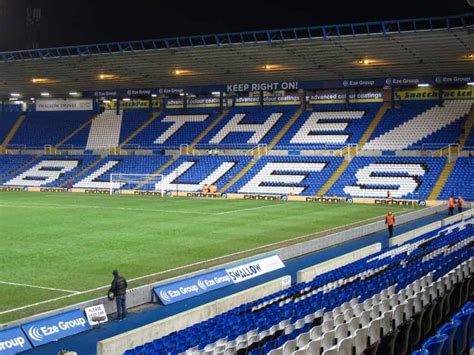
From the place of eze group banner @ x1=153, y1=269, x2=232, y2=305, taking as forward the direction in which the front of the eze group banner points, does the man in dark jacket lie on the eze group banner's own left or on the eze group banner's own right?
on the eze group banner's own right

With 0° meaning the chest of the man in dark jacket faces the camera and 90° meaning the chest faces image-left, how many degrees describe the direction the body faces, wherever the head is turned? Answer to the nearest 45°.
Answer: approximately 135°

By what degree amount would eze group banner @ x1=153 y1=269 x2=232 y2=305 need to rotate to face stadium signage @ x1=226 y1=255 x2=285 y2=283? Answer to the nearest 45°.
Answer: approximately 90° to its left

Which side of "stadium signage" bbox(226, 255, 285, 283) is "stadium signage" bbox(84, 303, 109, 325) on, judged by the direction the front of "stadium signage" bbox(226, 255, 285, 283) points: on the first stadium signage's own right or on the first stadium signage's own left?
on the first stadium signage's own right

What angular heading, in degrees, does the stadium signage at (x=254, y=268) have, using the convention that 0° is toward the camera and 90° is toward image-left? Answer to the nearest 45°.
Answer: approximately 315°

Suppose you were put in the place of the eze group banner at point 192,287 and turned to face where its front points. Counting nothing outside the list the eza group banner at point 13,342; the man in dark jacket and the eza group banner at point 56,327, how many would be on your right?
3

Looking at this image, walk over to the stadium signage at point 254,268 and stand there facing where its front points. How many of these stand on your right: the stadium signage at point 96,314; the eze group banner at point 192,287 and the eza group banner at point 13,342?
3

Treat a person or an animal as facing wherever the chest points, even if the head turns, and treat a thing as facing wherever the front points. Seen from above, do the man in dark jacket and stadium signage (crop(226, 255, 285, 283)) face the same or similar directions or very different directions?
very different directions

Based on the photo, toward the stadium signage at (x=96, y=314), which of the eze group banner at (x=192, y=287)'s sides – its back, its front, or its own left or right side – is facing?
right

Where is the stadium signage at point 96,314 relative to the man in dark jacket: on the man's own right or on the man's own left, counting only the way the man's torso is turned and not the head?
on the man's own left

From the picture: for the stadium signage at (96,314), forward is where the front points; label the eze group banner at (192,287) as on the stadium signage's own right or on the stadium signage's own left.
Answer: on the stadium signage's own left
